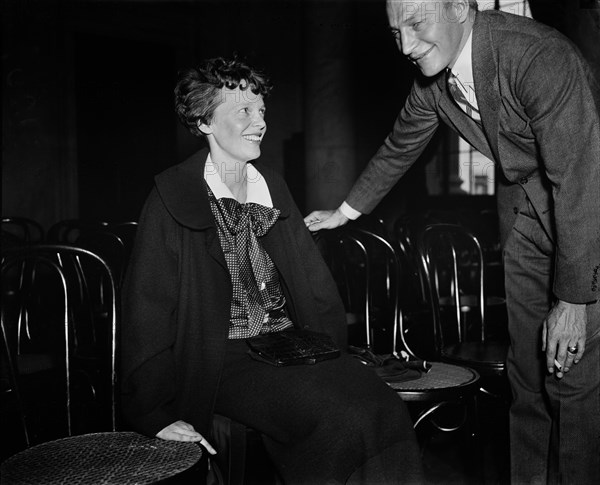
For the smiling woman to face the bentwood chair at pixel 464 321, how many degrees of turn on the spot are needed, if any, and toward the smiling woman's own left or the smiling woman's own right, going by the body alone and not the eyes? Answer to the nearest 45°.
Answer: approximately 90° to the smiling woman's own left

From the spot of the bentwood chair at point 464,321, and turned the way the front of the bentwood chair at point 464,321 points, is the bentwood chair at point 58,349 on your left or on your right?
on your right

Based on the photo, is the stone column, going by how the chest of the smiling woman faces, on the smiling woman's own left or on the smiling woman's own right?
on the smiling woman's own left
